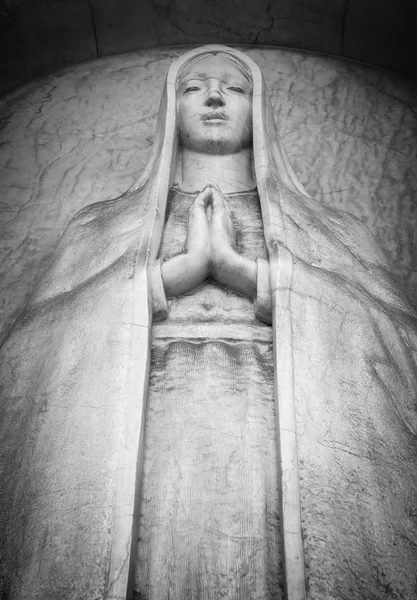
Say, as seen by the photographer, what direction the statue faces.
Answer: facing the viewer
